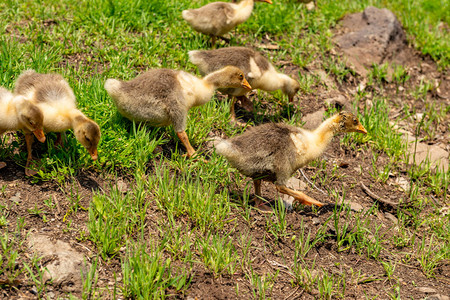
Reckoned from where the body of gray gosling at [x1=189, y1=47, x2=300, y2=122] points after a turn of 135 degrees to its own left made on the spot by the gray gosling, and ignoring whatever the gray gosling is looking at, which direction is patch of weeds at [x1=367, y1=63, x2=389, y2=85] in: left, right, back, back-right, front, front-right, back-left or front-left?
right

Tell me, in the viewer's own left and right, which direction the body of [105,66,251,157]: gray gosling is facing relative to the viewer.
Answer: facing to the right of the viewer

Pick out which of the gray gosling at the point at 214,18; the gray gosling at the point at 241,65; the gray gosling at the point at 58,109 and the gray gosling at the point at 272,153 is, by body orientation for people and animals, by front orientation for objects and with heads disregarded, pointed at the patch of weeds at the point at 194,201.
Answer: the gray gosling at the point at 58,109

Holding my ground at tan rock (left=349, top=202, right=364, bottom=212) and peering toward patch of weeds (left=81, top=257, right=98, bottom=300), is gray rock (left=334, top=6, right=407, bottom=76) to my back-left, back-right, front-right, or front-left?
back-right

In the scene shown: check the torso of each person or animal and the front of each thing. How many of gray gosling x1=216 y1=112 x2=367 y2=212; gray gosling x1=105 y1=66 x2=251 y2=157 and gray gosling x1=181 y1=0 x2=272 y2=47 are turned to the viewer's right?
3

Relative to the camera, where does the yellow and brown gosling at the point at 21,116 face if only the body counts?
to the viewer's right

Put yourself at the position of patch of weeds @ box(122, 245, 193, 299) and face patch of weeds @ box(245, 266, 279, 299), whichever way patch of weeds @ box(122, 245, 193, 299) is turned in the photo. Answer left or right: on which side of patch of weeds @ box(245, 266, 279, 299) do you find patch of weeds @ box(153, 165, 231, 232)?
left

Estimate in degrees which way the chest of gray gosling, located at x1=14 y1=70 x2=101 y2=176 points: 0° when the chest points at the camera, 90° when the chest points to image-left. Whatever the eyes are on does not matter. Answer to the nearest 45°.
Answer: approximately 315°

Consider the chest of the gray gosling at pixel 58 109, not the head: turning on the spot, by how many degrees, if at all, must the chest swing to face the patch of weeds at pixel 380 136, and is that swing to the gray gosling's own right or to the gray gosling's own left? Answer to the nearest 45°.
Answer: approximately 45° to the gray gosling's own left

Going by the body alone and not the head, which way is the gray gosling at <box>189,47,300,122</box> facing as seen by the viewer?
to the viewer's right

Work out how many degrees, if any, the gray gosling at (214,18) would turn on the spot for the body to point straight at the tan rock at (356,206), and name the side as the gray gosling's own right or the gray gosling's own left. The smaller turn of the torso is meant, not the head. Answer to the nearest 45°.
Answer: approximately 45° to the gray gosling's own right

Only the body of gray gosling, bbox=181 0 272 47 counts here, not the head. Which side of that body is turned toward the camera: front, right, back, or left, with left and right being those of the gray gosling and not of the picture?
right

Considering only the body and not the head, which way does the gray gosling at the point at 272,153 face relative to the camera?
to the viewer's right

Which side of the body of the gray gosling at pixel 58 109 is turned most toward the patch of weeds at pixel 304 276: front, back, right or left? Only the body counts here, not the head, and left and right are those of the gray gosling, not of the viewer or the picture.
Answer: front

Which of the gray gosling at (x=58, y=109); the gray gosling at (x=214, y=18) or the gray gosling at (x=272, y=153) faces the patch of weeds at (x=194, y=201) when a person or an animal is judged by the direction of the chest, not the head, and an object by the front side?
the gray gosling at (x=58, y=109)
